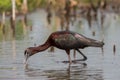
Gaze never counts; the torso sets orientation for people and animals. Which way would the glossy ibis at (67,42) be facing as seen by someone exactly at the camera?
facing to the left of the viewer
